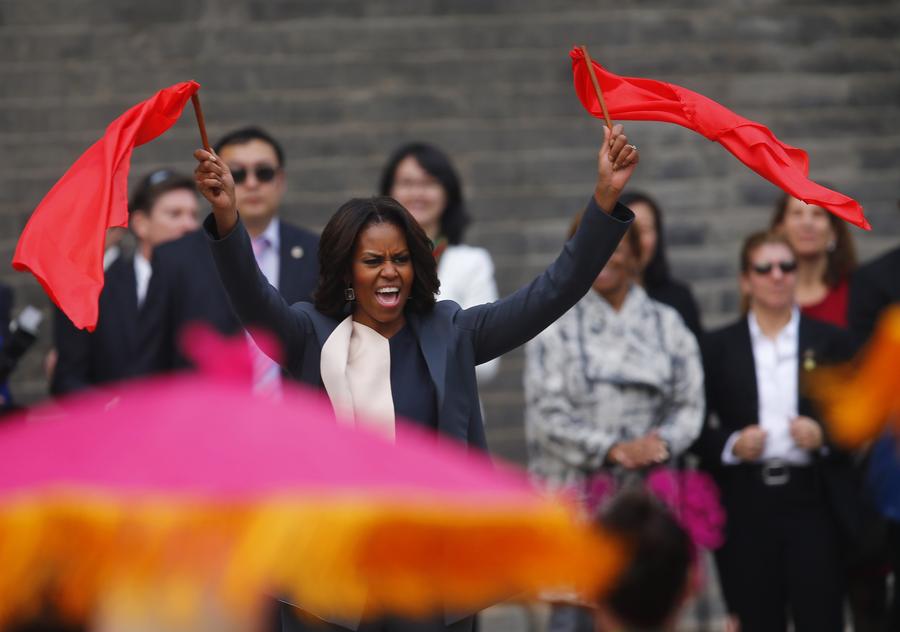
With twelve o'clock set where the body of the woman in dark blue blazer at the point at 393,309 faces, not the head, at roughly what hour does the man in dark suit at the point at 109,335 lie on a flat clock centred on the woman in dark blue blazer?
The man in dark suit is roughly at 5 o'clock from the woman in dark blue blazer.

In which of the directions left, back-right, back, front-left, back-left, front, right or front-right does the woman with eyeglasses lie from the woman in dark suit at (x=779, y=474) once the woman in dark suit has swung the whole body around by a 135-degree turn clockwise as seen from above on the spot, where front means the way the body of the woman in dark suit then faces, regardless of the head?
front-left

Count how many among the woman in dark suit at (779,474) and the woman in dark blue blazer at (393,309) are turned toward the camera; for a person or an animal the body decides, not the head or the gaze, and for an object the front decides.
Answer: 2

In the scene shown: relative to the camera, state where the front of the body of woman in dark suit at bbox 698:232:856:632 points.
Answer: toward the camera

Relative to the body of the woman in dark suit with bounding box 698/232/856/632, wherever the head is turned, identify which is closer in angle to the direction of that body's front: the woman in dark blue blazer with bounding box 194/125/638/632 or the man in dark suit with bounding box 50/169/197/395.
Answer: the woman in dark blue blazer

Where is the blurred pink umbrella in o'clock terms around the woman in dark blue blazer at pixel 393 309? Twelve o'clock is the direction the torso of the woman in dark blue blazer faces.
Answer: The blurred pink umbrella is roughly at 12 o'clock from the woman in dark blue blazer.

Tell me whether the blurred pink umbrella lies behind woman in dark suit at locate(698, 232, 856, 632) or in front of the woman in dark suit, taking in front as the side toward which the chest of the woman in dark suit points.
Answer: in front

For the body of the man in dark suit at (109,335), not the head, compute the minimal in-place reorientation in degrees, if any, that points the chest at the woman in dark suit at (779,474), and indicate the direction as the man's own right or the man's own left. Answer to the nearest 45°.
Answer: approximately 45° to the man's own left

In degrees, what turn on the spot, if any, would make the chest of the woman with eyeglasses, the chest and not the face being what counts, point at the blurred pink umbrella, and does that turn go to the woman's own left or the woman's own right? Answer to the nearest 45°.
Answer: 0° — they already face it

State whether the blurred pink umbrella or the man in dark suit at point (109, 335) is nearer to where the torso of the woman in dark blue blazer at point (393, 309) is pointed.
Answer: the blurred pink umbrella

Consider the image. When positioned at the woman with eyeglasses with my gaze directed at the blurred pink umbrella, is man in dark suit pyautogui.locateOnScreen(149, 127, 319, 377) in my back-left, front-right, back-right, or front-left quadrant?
front-right

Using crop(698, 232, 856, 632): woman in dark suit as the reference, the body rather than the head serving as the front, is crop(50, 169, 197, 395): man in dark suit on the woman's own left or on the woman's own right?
on the woman's own right

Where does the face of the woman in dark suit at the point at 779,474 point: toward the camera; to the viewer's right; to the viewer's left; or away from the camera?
toward the camera

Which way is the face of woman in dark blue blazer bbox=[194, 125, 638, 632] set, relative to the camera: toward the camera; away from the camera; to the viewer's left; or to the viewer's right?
toward the camera

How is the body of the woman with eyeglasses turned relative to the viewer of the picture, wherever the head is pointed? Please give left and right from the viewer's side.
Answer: facing the viewer

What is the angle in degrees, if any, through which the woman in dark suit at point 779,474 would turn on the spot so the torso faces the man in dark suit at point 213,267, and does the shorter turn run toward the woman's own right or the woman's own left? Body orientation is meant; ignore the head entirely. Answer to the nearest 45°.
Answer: approximately 90° to the woman's own right

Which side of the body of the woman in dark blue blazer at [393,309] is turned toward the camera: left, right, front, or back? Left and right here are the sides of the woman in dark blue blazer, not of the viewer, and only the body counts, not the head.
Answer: front
